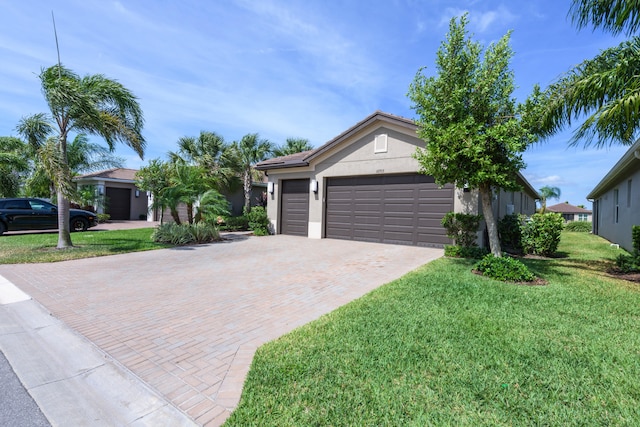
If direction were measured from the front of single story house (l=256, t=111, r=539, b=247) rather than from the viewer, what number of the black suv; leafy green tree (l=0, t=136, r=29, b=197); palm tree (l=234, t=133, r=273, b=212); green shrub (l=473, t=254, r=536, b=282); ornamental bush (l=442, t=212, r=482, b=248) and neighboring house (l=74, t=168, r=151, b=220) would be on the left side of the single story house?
2

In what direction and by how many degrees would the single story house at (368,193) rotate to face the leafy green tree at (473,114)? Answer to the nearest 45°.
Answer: approximately 90° to its left

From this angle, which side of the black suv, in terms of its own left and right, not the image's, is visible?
right

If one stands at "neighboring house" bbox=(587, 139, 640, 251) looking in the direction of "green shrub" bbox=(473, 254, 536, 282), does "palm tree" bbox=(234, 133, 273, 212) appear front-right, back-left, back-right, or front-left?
front-right

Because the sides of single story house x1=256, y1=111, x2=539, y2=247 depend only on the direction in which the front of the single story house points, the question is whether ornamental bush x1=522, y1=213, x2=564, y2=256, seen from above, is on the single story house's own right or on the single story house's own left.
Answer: on the single story house's own left

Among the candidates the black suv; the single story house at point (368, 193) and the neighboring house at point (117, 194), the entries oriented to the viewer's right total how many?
1

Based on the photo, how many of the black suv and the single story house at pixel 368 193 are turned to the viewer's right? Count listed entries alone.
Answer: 1

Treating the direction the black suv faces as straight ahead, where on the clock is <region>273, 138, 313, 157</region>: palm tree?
The palm tree is roughly at 12 o'clock from the black suv.

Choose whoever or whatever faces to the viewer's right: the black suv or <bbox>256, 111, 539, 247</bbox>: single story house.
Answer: the black suv

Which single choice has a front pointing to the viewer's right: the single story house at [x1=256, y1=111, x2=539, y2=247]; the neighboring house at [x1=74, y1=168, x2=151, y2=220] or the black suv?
the black suv

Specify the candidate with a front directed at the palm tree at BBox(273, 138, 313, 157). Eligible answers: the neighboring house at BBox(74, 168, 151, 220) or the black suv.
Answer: the black suv

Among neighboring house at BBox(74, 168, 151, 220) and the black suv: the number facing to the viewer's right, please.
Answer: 1

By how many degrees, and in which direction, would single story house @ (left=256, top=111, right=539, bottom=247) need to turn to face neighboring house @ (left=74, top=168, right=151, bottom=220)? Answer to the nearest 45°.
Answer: approximately 45° to its right

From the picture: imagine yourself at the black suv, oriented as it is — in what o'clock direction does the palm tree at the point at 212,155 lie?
The palm tree is roughly at 12 o'clock from the black suv.

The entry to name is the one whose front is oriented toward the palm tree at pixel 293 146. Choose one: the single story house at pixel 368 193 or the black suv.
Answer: the black suv

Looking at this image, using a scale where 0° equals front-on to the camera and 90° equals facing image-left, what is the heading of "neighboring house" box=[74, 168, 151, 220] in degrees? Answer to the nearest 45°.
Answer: approximately 45°

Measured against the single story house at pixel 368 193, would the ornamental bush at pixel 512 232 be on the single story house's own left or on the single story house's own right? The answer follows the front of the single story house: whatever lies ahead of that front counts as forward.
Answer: on the single story house's own left
